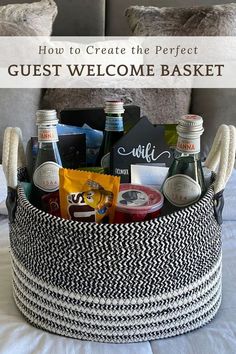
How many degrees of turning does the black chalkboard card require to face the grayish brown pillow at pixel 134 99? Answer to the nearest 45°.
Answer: approximately 180°

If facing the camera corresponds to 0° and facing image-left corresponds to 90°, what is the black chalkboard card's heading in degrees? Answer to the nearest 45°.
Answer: approximately 0°

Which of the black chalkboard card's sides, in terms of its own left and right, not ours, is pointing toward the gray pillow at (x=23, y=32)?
back

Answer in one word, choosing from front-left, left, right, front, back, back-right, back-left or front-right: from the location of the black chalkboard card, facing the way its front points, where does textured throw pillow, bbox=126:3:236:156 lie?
back
